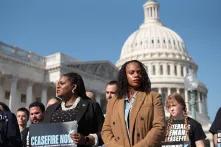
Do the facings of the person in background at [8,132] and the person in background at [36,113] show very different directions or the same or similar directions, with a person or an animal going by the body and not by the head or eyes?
same or similar directions

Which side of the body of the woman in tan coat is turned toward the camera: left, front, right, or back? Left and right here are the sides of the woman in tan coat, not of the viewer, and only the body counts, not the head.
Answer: front

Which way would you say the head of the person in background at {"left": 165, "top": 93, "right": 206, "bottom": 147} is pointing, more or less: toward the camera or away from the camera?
toward the camera

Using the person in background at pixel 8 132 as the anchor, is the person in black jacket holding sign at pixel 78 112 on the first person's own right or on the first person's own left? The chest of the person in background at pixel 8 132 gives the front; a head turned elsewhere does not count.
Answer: on the first person's own left

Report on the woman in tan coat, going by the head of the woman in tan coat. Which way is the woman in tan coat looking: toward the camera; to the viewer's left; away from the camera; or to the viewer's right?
toward the camera

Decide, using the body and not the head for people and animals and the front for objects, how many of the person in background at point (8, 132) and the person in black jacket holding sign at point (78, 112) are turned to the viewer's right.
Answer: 0

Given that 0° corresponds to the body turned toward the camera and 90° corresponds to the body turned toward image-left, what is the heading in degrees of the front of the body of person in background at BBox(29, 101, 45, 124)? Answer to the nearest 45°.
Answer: approximately 45°

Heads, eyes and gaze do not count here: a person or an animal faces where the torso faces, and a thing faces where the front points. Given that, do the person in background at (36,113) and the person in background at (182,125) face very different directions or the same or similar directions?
same or similar directions

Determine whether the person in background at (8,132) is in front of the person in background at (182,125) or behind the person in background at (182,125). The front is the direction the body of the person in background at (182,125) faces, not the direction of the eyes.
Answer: in front

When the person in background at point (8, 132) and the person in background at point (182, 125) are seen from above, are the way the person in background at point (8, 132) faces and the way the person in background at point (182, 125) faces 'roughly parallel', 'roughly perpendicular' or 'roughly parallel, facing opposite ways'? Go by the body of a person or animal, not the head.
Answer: roughly parallel

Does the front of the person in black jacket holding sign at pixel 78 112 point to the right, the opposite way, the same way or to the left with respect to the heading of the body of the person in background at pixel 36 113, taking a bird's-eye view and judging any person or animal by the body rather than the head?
the same way

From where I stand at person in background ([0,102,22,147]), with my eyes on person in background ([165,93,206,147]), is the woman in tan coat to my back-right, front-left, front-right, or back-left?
front-right

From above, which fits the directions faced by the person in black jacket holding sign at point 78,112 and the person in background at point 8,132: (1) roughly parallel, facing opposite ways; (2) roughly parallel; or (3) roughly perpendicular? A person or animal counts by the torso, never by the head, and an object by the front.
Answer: roughly parallel

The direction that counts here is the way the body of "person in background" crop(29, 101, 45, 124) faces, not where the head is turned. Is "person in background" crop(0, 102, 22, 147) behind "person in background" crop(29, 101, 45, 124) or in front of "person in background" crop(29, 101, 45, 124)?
in front

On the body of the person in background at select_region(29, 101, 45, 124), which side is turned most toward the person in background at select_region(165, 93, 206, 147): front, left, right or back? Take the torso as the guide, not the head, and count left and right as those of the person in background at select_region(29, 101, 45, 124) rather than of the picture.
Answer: left
